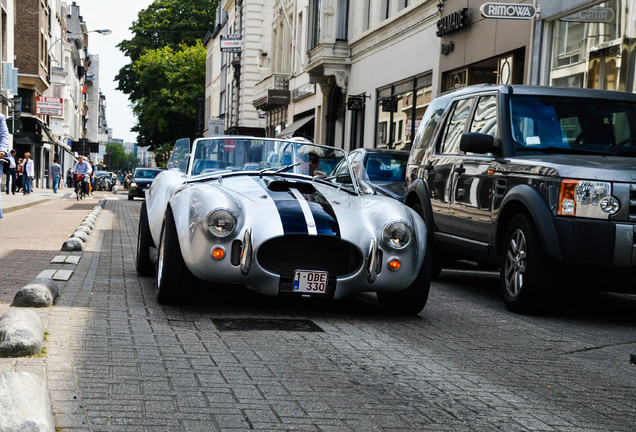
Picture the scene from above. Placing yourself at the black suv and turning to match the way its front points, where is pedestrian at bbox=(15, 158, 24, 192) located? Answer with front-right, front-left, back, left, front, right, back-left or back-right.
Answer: back

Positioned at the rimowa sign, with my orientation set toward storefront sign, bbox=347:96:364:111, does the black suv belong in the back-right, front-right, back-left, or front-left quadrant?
back-left

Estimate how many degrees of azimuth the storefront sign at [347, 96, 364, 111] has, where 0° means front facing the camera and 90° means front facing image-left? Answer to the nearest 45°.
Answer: approximately 0°

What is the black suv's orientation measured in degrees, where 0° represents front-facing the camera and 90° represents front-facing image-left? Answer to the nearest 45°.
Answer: approximately 315°

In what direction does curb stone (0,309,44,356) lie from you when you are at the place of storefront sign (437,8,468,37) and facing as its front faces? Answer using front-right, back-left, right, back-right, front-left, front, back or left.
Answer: front-left

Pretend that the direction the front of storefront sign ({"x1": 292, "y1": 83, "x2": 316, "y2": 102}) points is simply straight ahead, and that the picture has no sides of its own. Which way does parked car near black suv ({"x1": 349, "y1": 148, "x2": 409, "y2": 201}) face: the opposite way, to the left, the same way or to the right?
to the left

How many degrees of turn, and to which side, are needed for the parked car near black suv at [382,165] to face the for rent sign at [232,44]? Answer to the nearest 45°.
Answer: approximately 135° to its left

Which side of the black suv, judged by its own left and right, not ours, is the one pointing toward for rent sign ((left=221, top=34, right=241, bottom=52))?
back

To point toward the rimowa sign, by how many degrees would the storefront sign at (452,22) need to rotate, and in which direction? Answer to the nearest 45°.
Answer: approximately 45° to its left

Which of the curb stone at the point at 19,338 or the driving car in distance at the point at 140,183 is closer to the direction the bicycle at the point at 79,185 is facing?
the curb stone
